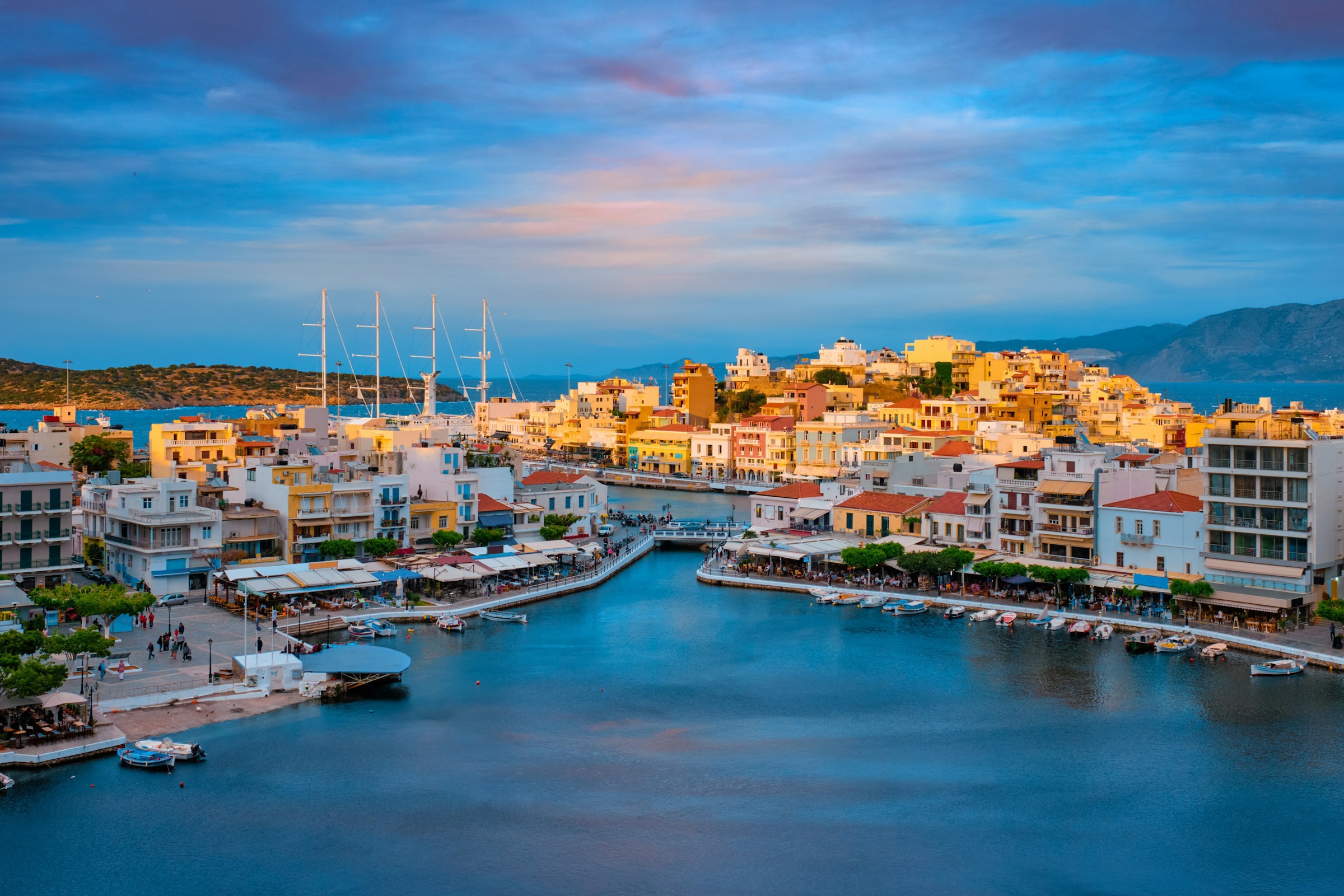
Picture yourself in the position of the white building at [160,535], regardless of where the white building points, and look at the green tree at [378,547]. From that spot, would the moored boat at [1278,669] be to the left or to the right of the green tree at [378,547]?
right

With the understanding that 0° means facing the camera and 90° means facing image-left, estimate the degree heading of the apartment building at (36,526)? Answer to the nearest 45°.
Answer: approximately 0°

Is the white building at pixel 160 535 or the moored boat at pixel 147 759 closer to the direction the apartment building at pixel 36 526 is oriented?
the moored boat

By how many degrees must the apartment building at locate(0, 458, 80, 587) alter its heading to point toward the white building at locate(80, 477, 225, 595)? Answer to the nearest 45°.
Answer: approximately 135° to its left

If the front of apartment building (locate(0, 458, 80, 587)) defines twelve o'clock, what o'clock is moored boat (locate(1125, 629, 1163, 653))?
The moored boat is roughly at 10 o'clock from the apartment building.

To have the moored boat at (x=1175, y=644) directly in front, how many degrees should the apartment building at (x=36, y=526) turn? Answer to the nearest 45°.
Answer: approximately 45° to its left

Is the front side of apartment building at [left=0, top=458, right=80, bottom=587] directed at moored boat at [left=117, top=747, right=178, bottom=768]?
yes

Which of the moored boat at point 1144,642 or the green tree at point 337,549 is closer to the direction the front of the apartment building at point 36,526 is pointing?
the moored boat

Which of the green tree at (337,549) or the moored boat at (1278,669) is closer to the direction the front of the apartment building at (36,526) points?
the moored boat

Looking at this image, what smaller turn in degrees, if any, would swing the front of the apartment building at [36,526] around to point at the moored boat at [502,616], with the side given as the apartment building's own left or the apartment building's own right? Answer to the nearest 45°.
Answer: approximately 90° to the apartment building's own left

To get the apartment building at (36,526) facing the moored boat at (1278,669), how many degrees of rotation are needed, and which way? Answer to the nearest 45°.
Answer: approximately 45° to its left
